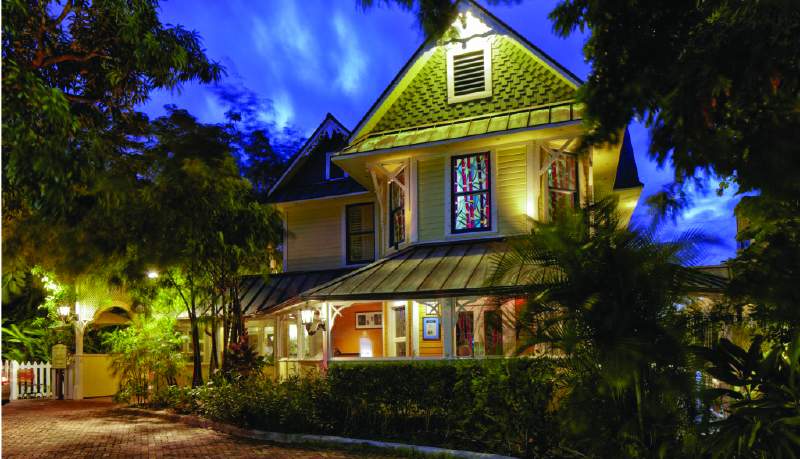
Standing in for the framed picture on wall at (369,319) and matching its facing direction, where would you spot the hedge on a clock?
The hedge is roughly at 12 o'clock from the framed picture on wall.

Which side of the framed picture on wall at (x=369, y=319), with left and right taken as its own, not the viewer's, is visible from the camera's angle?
front

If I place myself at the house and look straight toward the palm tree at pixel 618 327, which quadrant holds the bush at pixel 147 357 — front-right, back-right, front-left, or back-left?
front-right

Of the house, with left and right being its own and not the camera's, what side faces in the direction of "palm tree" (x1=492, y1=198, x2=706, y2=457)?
front

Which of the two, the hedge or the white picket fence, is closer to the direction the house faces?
the hedge

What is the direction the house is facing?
toward the camera

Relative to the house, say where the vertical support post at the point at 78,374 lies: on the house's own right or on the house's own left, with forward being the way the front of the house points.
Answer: on the house's own right

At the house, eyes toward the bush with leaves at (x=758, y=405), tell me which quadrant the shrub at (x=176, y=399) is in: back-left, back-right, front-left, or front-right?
front-right

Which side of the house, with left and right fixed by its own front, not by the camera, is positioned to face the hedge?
front

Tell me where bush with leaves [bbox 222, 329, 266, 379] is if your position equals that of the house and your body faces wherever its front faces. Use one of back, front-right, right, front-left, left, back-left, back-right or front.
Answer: right

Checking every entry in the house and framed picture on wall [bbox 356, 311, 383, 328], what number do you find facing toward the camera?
2

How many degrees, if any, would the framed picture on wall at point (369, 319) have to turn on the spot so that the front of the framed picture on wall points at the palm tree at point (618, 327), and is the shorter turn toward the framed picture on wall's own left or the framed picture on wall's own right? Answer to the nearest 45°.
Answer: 0° — it already faces it

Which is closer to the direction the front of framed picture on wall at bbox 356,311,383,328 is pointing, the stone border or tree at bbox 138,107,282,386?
the stone border

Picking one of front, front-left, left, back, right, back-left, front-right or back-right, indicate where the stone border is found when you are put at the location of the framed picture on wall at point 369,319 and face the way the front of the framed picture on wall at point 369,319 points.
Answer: front
